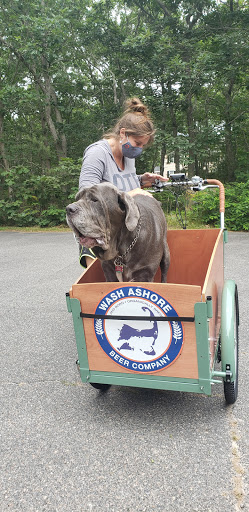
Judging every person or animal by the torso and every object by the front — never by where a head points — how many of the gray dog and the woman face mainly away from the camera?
0

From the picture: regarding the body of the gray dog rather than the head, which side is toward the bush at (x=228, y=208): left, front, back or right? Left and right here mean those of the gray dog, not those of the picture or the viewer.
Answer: back

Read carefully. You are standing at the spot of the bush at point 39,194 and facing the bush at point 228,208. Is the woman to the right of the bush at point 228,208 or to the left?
right

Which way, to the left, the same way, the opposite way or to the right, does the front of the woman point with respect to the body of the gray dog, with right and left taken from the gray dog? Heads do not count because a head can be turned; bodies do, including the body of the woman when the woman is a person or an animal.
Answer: to the left

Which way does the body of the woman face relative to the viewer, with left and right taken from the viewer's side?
facing the viewer and to the right of the viewer

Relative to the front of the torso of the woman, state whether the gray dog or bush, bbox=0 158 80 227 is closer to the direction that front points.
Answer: the gray dog

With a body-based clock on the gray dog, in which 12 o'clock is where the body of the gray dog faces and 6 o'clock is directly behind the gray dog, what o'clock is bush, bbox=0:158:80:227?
The bush is roughly at 4 o'clock from the gray dog.

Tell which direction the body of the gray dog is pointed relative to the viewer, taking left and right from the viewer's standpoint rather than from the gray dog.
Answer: facing the viewer and to the left of the viewer
